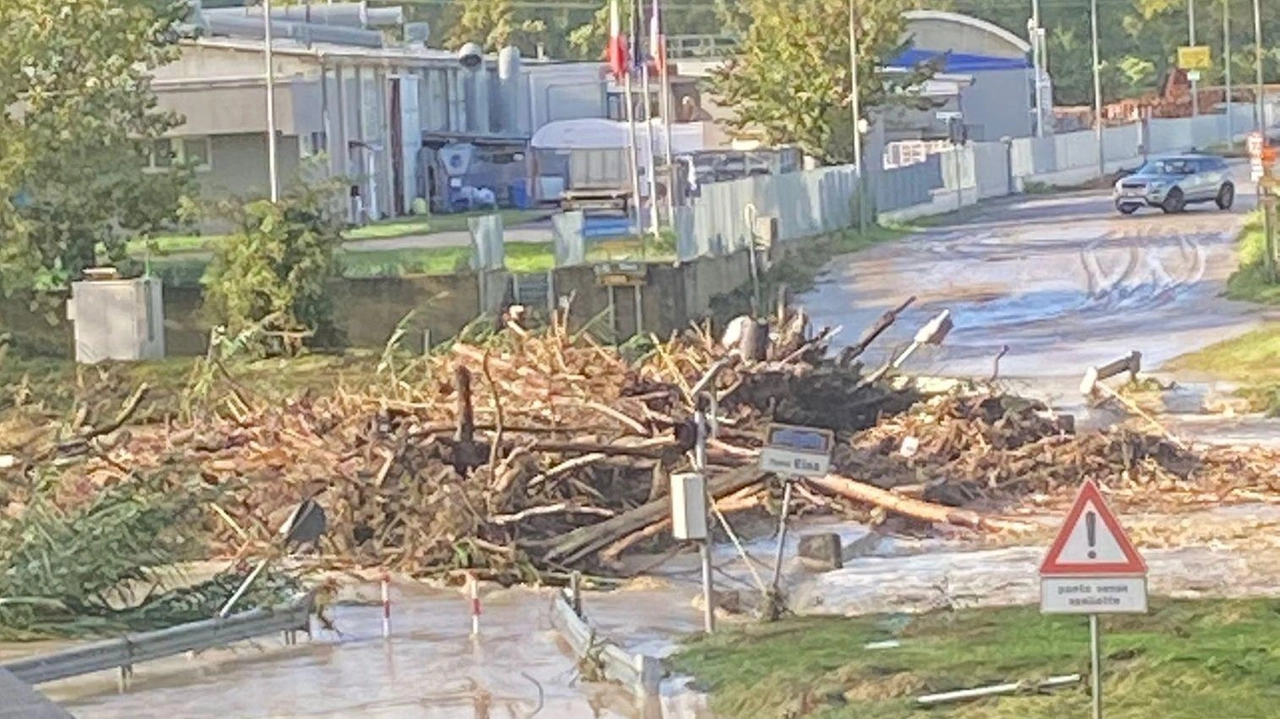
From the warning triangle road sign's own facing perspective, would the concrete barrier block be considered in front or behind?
behind

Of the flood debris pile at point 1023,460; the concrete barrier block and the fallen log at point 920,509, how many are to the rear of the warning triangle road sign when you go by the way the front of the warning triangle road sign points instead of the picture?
3

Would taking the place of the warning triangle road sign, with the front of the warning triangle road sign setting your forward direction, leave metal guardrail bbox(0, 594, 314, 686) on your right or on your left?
on your right

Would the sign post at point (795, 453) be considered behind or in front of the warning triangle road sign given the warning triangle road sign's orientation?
behind

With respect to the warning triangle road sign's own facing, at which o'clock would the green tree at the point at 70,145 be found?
The green tree is roughly at 5 o'clock from the warning triangle road sign.

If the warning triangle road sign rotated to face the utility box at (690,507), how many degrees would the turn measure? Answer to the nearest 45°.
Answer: approximately 135° to its right

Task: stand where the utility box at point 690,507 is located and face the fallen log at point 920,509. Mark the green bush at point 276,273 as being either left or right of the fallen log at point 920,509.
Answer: left

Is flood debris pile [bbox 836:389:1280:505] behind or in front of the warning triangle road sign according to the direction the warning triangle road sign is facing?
behind

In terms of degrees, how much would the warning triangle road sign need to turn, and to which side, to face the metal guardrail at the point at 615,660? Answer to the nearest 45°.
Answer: approximately 135° to its right

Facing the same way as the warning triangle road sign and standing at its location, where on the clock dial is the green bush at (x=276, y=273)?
The green bush is roughly at 5 o'clock from the warning triangle road sign.

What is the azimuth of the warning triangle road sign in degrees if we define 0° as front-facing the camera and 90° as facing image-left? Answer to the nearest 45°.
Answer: approximately 0°
